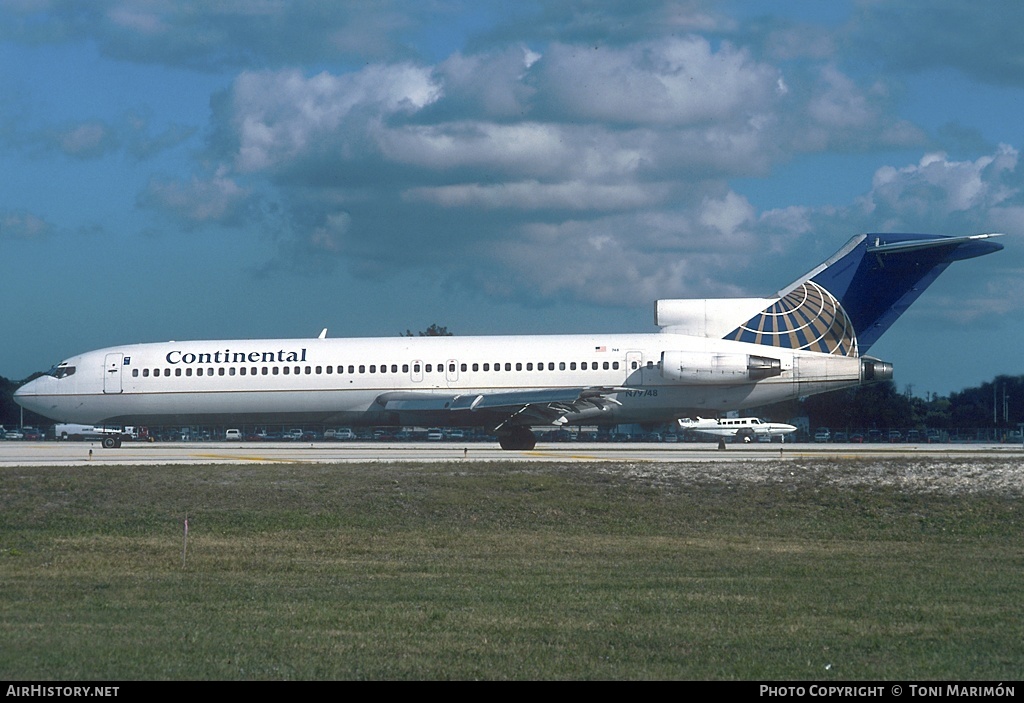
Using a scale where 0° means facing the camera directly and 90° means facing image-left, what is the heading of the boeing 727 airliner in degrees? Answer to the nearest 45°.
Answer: approximately 90°
